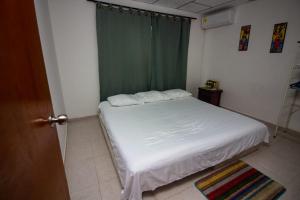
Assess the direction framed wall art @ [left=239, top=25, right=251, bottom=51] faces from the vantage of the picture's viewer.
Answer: facing the viewer and to the left of the viewer

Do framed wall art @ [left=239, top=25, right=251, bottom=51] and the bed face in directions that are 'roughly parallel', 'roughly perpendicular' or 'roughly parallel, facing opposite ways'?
roughly perpendicular

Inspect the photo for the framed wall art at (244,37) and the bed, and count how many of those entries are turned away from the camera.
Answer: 0

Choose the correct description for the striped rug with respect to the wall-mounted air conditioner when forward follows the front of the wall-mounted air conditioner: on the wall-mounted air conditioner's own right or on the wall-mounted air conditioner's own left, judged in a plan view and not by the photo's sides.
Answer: on the wall-mounted air conditioner's own left

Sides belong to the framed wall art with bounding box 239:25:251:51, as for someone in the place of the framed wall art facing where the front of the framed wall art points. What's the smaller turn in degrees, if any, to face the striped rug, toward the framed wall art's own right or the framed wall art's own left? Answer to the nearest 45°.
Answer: approximately 45° to the framed wall art's own left

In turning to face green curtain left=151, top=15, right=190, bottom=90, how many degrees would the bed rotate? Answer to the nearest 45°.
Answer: approximately 135° to its left

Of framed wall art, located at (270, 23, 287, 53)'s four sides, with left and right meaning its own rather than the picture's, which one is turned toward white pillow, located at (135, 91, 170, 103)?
front

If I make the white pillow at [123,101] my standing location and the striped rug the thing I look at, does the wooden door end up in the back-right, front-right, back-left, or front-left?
front-right

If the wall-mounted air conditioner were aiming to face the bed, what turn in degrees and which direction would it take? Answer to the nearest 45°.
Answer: approximately 45° to its left

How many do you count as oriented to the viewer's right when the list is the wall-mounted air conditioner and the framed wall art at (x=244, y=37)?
0

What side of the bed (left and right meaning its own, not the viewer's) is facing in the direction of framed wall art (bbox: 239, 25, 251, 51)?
left

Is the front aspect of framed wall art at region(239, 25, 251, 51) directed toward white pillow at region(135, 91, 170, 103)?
yes
